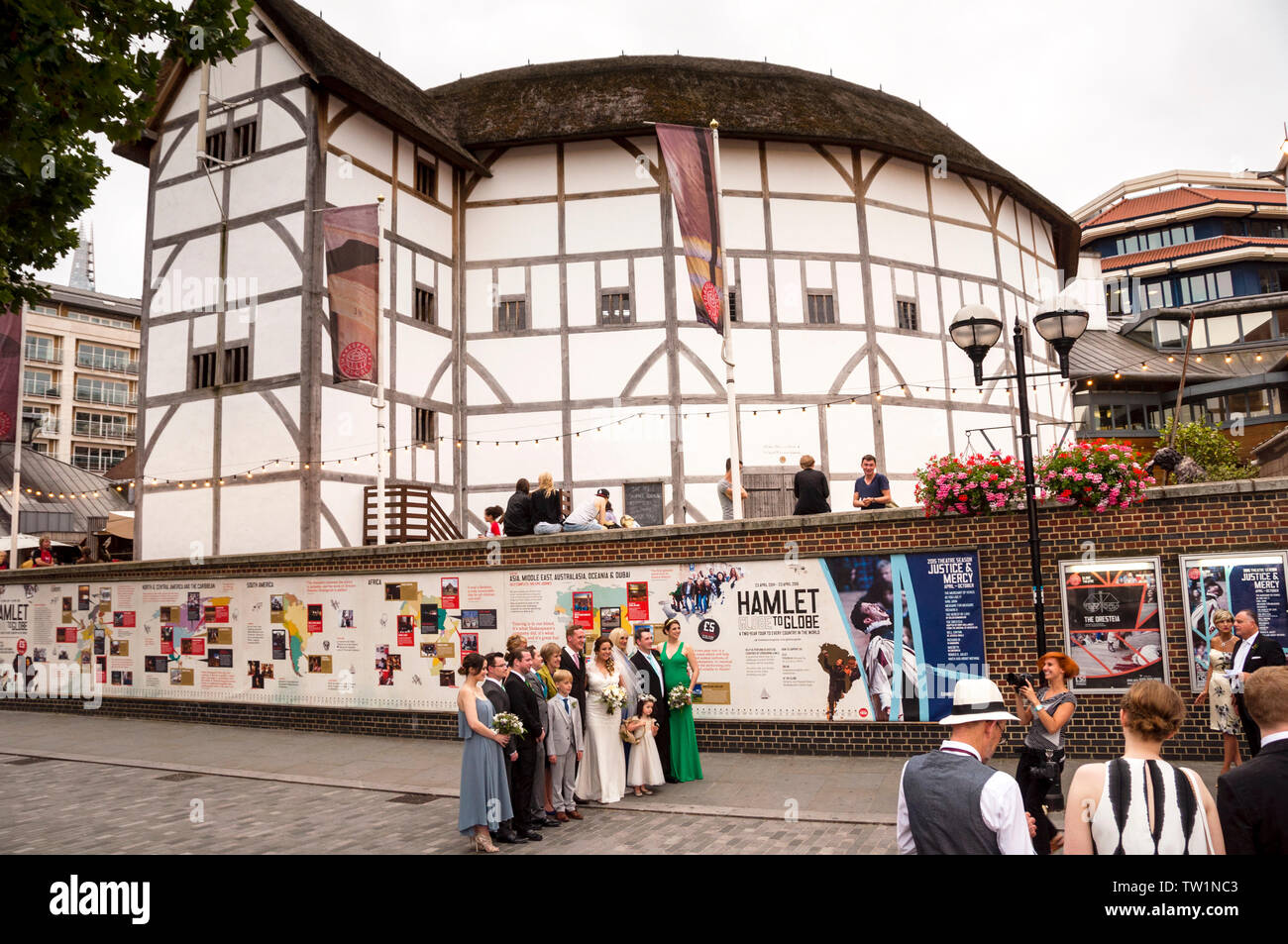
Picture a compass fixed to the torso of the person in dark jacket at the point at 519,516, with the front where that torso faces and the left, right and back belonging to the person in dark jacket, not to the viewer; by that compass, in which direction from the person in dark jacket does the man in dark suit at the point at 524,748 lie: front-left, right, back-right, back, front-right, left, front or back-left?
back

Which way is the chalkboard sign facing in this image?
toward the camera

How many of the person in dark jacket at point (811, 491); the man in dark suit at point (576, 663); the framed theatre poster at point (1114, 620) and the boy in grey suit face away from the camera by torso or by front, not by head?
1

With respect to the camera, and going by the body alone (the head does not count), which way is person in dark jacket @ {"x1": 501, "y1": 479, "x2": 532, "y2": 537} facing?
away from the camera

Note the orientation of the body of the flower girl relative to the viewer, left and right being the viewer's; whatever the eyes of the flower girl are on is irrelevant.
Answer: facing the viewer and to the right of the viewer

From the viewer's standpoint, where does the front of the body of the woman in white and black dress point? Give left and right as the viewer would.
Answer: facing away from the viewer

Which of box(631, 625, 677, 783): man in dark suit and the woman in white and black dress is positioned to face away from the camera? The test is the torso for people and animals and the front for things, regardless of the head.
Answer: the woman in white and black dress

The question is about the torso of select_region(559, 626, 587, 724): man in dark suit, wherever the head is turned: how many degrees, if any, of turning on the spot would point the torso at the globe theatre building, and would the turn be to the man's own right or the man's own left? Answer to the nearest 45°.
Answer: approximately 135° to the man's own left

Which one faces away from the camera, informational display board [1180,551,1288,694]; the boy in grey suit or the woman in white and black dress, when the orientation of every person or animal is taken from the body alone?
the woman in white and black dress

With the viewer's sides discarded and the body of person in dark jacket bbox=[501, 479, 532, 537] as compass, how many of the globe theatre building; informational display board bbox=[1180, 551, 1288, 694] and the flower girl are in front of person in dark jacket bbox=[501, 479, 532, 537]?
1

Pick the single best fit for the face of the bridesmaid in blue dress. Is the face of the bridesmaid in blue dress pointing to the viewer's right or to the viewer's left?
to the viewer's right

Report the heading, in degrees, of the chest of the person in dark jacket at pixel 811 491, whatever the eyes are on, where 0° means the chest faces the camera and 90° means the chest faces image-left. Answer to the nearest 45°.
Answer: approximately 180°

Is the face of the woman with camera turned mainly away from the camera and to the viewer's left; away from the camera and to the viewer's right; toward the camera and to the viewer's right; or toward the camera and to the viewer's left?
toward the camera and to the viewer's left

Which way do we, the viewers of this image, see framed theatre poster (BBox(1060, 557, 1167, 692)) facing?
facing the viewer
